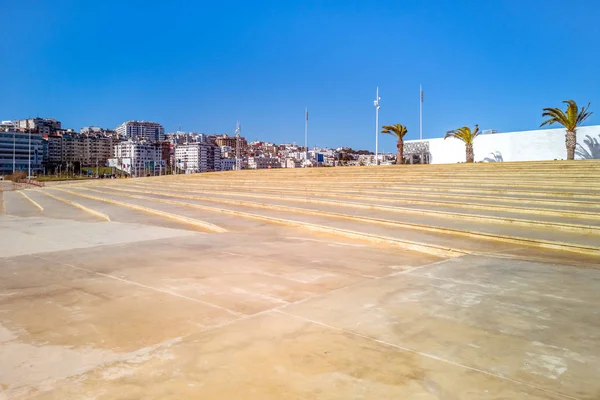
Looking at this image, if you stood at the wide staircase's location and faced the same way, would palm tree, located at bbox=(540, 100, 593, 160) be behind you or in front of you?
behind

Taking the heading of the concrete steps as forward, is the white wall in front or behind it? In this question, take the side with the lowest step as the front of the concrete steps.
behind

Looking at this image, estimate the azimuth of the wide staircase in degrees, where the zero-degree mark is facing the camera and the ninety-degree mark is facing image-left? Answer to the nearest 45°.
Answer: approximately 45°

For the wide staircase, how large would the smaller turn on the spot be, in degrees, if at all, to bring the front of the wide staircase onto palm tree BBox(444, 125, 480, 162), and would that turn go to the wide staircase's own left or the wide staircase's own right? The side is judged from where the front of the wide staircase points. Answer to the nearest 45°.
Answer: approximately 135° to the wide staircase's own right

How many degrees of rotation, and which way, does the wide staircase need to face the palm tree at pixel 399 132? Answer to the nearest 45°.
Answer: approximately 135° to its right

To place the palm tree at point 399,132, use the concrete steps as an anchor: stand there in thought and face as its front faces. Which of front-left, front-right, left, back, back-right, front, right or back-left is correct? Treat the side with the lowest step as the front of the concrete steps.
back-right

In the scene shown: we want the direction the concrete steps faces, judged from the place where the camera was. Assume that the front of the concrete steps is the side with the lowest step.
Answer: facing the viewer and to the left of the viewer
